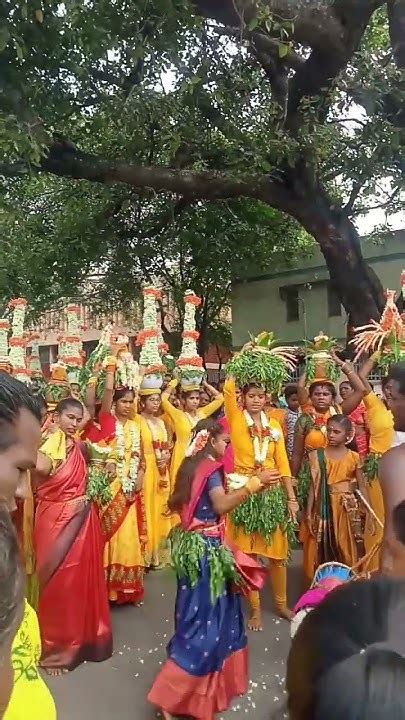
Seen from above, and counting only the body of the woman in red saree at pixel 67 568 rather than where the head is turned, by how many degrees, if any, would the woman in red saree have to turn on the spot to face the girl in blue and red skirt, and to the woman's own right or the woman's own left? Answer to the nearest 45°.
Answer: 0° — they already face them

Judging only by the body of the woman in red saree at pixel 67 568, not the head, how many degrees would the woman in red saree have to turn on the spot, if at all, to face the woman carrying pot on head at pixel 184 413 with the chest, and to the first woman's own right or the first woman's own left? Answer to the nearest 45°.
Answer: approximately 90° to the first woman's own left

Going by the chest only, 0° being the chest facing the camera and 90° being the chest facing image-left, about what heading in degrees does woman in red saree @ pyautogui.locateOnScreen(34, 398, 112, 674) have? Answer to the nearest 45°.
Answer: approximately 315°

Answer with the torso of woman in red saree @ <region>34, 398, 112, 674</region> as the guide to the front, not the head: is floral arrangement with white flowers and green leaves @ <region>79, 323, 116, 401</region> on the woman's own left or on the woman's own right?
on the woman's own left

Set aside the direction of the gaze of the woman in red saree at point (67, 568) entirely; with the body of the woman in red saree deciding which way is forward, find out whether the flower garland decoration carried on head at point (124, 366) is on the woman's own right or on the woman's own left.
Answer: on the woman's own left

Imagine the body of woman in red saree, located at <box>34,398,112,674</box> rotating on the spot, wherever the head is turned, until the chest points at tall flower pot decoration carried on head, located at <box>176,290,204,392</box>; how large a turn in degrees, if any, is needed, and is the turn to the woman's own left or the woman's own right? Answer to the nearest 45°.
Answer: approximately 90° to the woman's own left

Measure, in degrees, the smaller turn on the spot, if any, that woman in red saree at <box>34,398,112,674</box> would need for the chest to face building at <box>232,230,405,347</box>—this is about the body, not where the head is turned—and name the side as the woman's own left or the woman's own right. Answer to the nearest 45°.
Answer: approximately 90° to the woman's own left
